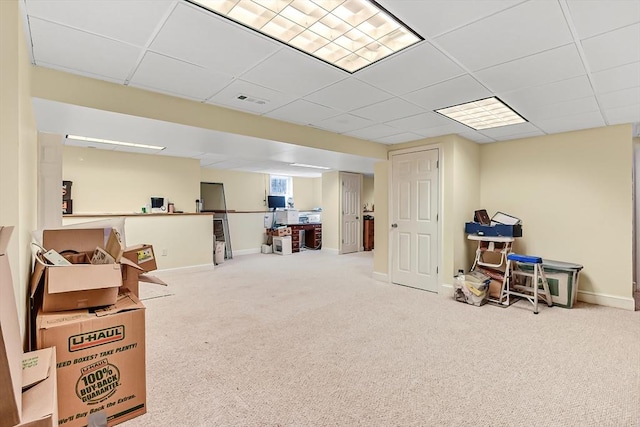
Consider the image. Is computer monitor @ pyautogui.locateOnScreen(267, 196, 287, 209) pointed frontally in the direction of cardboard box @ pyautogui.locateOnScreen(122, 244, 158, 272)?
yes

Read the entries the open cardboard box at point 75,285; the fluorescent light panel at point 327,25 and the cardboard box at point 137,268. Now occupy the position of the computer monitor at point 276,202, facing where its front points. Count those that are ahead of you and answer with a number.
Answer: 3

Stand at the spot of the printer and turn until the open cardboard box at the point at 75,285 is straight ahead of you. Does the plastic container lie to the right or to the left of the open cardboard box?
left

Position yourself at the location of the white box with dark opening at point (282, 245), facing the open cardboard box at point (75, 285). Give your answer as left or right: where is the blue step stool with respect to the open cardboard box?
left

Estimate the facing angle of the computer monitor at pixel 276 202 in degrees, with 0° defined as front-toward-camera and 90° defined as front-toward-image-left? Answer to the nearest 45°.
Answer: approximately 0°

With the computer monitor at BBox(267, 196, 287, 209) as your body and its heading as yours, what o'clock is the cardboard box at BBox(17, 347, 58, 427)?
The cardboard box is roughly at 12 o'clock from the computer monitor.

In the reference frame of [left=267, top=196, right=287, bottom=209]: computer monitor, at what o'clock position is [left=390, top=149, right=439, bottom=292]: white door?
The white door is roughly at 11 o'clock from the computer monitor.

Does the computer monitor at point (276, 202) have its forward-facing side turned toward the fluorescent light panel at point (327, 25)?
yes

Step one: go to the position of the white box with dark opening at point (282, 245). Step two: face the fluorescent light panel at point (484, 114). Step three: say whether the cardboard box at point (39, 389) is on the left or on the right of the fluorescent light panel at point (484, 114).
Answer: right

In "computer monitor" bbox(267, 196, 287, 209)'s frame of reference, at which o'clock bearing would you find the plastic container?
The plastic container is roughly at 11 o'clock from the computer monitor.

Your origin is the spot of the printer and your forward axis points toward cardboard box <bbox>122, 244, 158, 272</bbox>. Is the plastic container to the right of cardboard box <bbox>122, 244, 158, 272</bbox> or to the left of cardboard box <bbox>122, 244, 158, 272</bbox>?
left

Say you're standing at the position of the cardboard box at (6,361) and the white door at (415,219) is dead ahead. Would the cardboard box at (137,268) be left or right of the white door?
left
